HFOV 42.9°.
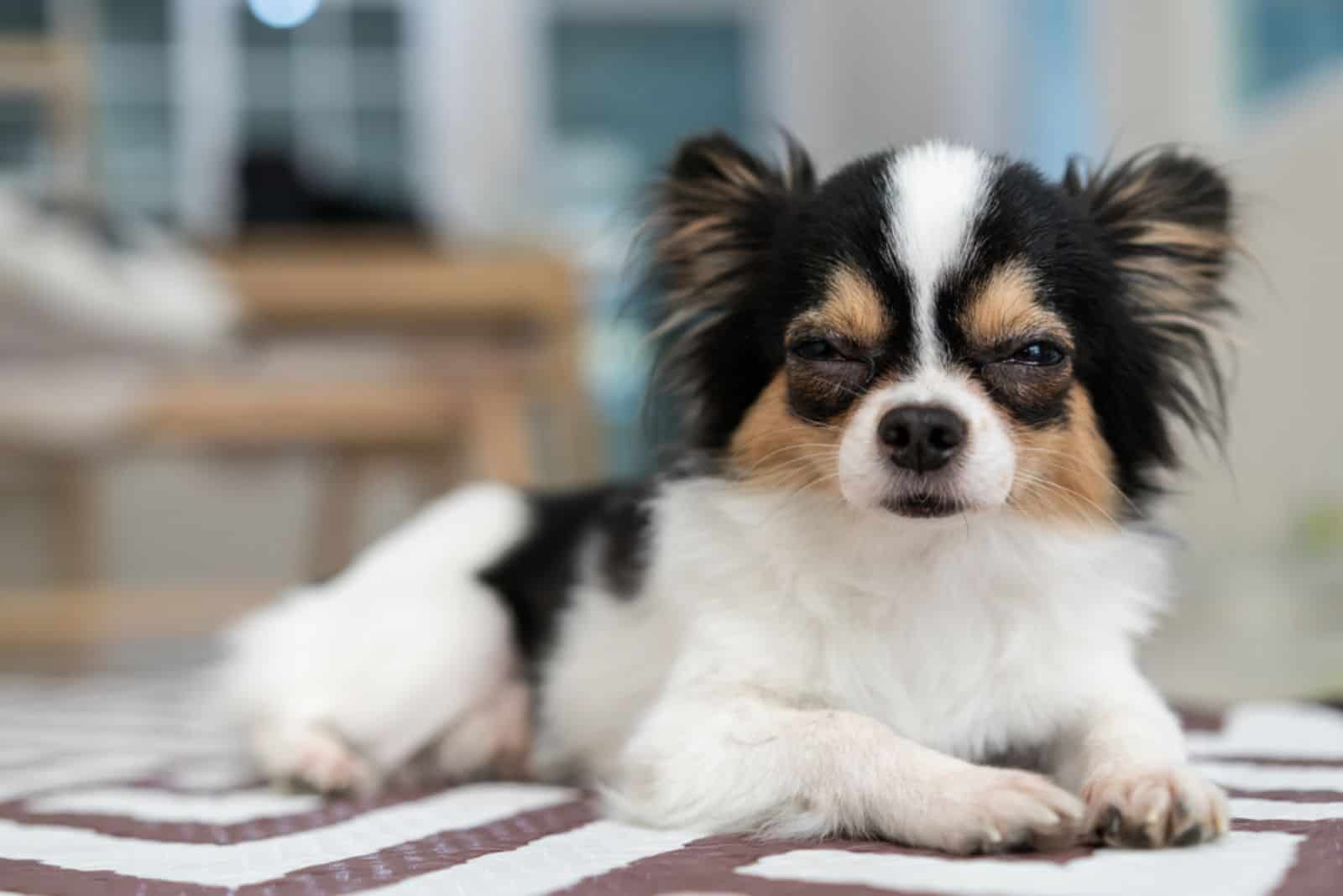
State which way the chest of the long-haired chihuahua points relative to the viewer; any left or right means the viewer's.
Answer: facing the viewer and to the right of the viewer

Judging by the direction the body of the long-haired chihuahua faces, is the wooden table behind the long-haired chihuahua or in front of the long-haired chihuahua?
behind
